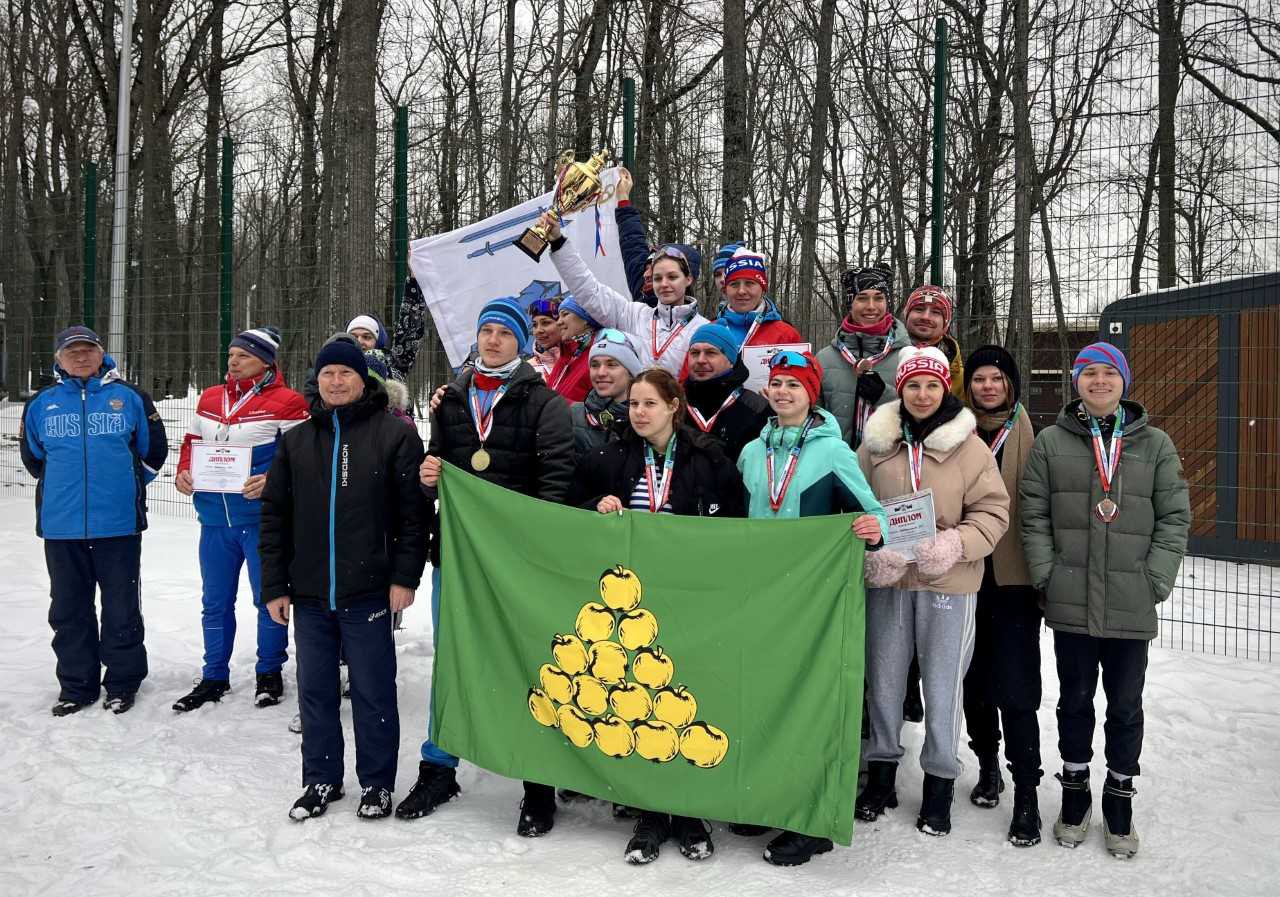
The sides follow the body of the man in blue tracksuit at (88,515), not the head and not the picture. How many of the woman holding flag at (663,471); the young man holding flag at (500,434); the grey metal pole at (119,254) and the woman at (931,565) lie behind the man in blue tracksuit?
1

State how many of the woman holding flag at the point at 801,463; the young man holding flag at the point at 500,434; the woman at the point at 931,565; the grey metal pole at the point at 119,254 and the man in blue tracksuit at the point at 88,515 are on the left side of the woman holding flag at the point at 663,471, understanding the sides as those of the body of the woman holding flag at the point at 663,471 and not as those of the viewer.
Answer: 2

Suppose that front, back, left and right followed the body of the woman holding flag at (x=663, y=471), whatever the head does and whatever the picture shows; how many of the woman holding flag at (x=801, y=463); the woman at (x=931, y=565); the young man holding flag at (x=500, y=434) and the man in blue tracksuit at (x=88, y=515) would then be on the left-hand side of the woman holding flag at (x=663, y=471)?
2

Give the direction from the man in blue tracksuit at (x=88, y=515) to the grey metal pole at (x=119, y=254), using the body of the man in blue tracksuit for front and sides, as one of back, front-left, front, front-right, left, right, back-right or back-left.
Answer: back

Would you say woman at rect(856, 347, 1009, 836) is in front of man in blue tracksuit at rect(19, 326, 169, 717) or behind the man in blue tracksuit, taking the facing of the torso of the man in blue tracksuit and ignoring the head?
in front

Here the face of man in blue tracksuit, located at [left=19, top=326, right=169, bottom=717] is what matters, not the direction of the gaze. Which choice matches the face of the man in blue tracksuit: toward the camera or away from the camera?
toward the camera

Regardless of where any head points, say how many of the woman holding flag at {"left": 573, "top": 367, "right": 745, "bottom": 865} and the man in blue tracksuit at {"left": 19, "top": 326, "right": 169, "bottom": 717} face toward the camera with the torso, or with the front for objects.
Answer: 2

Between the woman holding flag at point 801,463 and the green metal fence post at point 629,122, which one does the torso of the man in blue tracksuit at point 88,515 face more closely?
the woman holding flag

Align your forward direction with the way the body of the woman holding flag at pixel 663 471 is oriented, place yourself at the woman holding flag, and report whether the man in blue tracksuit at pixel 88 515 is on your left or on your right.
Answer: on your right

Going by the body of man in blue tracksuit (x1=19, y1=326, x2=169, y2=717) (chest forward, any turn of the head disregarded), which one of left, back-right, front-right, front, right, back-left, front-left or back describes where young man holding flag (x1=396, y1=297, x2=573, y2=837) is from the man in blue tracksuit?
front-left

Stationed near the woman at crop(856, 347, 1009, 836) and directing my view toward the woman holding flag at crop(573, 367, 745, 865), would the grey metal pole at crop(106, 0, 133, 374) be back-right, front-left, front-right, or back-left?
front-right

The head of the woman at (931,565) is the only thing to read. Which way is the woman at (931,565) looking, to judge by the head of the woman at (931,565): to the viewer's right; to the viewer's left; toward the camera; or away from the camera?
toward the camera

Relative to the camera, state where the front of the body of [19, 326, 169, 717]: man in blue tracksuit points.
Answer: toward the camera

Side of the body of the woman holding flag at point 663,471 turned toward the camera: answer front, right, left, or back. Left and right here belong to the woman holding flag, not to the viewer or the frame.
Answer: front
